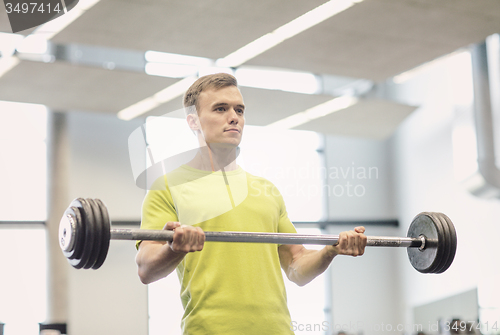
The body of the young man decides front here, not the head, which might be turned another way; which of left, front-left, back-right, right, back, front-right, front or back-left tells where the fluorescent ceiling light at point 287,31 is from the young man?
back-left

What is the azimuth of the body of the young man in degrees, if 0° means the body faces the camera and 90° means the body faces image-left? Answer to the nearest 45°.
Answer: approximately 315°

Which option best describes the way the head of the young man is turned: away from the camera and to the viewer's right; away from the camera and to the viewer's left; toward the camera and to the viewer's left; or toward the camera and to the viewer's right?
toward the camera and to the viewer's right

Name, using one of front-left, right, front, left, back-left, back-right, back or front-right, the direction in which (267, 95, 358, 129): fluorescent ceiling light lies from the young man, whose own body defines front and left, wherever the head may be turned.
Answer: back-left
